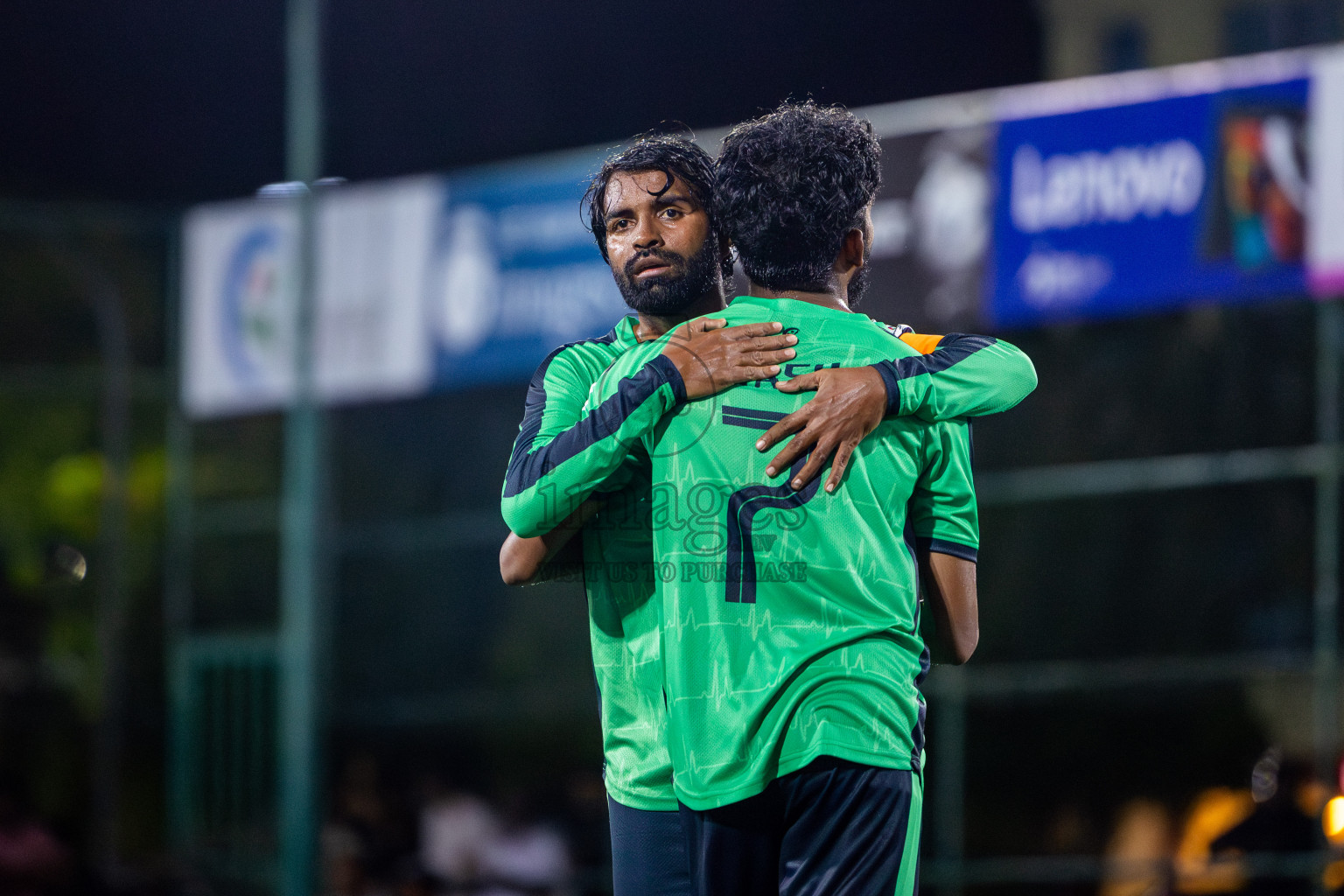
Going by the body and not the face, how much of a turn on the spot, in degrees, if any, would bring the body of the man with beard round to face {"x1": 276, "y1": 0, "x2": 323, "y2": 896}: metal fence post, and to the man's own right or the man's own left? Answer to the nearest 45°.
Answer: approximately 180°

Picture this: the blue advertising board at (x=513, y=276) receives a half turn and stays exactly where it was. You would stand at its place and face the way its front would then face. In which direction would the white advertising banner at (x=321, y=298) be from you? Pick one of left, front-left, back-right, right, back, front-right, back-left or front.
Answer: front-left

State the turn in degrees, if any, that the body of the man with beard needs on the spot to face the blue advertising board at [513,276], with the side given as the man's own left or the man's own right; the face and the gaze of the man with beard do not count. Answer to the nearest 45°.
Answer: approximately 180°

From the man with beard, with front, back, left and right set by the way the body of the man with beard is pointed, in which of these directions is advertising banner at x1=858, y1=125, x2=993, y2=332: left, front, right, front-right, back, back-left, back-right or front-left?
back

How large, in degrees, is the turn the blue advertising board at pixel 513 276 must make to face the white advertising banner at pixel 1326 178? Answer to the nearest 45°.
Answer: approximately 45° to its left

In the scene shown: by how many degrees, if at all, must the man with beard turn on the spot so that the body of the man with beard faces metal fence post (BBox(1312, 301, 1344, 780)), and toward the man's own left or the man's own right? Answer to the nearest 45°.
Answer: approximately 135° to the man's own left

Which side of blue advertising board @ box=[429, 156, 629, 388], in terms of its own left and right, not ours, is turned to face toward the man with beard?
front

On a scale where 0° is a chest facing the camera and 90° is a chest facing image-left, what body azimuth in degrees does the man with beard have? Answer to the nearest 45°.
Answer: approximately 0°

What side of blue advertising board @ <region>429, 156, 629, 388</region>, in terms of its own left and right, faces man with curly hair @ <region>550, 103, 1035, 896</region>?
front

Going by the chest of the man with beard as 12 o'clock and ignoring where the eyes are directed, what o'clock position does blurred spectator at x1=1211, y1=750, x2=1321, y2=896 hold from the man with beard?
The blurred spectator is roughly at 7 o'clock from the man with beard.

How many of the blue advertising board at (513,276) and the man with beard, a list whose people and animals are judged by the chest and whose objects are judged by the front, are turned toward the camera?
2
